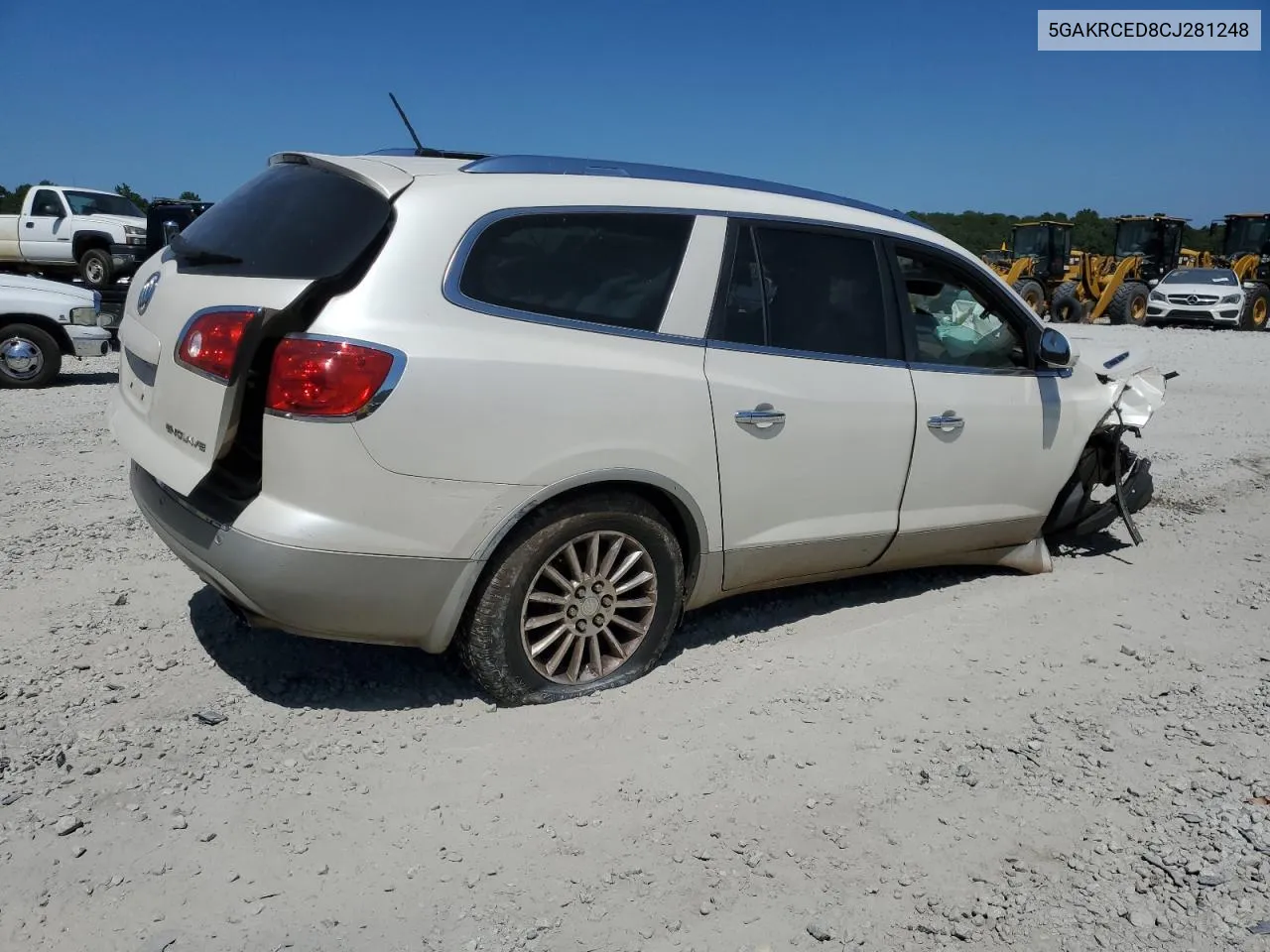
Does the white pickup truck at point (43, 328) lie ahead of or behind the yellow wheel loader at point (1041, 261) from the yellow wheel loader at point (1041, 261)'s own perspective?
ahead

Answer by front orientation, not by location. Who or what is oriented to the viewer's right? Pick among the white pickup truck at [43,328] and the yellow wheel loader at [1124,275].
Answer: the white pickup truck

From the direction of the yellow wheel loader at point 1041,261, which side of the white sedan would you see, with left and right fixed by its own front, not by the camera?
right

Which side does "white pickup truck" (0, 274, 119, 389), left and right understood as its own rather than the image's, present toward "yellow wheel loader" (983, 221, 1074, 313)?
front

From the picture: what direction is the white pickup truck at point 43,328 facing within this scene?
to the viewer's right

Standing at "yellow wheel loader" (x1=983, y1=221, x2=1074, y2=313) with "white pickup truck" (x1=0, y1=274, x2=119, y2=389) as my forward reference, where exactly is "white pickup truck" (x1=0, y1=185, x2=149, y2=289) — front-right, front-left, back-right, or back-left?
front-right

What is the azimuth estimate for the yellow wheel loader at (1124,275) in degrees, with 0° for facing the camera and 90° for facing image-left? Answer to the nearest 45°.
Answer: approximately 45°

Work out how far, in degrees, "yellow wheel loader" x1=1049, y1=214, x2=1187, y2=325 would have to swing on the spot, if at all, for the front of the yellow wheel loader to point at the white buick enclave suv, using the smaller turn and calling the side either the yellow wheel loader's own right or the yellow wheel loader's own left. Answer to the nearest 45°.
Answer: approximately 45° to the yellow wheel loader's own left

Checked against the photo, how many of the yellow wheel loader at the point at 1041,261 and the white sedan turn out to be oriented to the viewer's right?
0

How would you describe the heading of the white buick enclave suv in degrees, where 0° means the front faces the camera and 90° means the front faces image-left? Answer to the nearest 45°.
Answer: approximately 225°

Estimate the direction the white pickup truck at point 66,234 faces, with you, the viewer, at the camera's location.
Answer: facing the viewer and to the right of the viewer

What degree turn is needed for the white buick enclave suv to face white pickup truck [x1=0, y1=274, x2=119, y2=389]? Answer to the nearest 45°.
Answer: approximately 90° to its left

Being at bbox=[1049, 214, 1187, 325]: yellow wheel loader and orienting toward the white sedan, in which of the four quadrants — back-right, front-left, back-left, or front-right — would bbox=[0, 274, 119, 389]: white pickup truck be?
front-right

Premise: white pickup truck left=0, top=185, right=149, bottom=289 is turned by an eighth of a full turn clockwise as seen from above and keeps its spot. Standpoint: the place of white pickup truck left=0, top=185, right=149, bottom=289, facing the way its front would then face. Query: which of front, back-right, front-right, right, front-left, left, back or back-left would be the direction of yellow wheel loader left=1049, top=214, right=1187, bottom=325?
left

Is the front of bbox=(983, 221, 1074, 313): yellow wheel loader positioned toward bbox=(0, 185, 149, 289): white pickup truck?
yes

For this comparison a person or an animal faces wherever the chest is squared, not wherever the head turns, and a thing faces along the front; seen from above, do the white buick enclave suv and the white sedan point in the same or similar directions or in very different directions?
very different directions

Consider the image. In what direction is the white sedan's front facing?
toward the camera

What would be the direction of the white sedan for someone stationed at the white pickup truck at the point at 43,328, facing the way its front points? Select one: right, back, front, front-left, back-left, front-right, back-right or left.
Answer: front

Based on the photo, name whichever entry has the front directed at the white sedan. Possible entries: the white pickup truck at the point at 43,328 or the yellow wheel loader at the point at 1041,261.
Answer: the white pickup truck

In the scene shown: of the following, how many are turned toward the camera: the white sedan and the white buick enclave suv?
1
